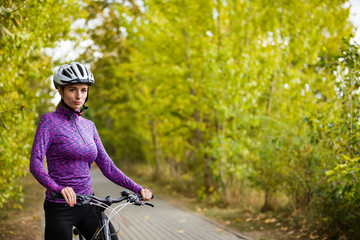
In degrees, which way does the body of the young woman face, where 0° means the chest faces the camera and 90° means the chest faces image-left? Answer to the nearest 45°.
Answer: approximately 315°
